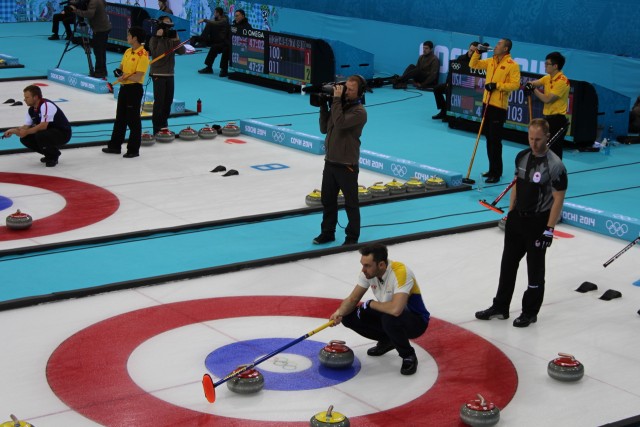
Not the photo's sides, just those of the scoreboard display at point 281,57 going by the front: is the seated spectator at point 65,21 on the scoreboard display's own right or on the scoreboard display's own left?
on the scoreboard display's own right

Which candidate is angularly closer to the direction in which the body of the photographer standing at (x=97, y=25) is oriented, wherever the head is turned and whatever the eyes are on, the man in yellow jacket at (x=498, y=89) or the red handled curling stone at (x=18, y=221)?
the red handled curling stone

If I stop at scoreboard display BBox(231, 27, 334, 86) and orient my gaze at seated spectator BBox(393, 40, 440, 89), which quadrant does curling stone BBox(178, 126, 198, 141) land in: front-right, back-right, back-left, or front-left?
back-right

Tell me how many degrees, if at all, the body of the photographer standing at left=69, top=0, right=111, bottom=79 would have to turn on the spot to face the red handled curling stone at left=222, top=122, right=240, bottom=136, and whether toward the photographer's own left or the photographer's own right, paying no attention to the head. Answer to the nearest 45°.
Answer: approximately 90° to the photographer's own left

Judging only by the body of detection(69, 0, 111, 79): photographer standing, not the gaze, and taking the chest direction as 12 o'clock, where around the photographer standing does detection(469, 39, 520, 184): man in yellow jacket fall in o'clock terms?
The man in yellow jacket is roughly at 8 o'clock from the photographer standing.

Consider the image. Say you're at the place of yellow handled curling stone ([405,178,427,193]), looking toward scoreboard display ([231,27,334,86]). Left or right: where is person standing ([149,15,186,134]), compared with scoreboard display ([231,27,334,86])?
left

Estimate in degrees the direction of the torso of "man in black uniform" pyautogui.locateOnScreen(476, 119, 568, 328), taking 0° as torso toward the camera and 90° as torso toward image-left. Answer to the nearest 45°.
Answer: approximately 45°

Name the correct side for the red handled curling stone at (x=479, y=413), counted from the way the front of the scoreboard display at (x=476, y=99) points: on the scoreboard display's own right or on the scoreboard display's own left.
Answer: on the scoreboard display's own left

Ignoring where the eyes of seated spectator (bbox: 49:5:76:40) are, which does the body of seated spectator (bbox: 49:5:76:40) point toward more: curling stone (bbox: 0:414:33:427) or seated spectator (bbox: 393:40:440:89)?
the curling stone

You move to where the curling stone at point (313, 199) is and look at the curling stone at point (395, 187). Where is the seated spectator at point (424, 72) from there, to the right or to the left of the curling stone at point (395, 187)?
left
